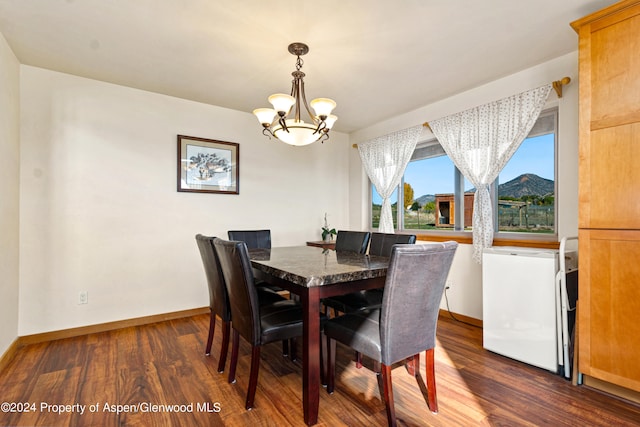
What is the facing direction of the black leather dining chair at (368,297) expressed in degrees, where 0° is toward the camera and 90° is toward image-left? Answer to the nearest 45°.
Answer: approximately 45°

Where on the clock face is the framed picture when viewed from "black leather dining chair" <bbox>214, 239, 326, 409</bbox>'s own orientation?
The framed picture is roughly at 10 o'clock from the black leather dining chair.

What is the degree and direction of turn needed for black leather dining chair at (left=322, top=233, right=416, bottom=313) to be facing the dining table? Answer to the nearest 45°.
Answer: approximately 45° to its left

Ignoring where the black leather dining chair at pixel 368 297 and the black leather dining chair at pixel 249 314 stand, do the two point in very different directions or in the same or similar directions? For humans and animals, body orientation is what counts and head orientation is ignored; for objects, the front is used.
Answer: very different directions

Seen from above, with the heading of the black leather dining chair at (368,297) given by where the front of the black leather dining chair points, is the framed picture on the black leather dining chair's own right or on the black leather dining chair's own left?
on the black leather dining chair's own right

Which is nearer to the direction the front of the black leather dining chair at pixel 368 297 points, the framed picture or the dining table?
the dining table

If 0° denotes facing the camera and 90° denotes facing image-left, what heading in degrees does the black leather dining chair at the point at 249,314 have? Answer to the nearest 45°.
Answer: approximately 225°

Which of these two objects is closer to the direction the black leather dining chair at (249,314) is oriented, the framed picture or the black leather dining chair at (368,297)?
the black leather dining chair

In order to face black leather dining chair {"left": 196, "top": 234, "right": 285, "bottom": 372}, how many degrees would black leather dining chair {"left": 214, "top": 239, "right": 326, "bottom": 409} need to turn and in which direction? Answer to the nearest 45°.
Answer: approximately 90° to its left

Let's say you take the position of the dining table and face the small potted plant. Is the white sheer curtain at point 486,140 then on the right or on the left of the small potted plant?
right
